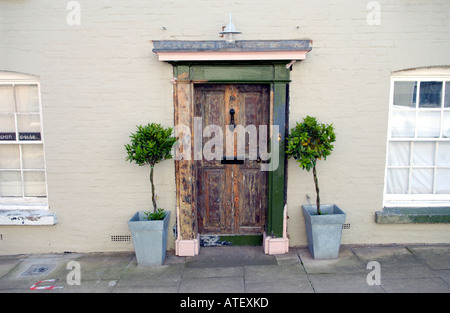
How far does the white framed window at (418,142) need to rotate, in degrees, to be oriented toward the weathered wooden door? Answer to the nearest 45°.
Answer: approximately 45° to its right

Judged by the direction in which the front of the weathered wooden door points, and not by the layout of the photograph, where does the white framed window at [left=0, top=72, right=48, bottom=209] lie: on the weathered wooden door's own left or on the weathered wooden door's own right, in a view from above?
on the weathered wooden door's own right

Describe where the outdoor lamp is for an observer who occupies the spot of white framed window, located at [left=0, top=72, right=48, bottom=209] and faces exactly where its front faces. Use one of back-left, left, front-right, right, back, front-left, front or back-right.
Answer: front-left

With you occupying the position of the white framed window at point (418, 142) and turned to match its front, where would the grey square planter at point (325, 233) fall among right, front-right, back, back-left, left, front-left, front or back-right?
front-right

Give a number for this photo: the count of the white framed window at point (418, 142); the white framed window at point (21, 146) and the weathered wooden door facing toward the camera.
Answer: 3

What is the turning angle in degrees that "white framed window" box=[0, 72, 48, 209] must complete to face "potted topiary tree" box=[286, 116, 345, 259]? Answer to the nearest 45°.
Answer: approximately 45° to its left

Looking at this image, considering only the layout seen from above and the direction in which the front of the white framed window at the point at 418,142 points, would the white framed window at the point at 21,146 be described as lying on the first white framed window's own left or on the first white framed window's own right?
on the first white framed window's own right

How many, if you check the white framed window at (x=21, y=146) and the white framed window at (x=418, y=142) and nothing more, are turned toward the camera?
2

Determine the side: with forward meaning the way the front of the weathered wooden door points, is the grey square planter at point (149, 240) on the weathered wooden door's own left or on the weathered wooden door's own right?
on the weathered wooden door's own right

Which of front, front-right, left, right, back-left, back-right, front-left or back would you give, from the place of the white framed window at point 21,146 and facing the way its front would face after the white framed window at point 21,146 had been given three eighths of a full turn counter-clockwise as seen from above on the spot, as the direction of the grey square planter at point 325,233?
right

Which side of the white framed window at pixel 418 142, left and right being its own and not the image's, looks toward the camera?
front

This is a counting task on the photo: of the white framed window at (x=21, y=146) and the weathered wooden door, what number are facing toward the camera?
2

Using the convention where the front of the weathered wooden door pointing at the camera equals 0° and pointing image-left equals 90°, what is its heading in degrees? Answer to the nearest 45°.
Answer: approximately 0°

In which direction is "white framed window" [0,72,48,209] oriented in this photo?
toward the camera

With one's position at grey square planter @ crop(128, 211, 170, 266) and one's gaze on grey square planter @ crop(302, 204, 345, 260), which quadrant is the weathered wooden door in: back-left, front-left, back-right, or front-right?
front-left

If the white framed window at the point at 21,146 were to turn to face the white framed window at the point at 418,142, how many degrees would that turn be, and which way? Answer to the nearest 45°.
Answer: approximately 45° to its left

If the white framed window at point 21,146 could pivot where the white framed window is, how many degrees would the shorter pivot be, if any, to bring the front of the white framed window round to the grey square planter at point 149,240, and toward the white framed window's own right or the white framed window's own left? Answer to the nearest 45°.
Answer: approximately 45° to the white framed window's own left

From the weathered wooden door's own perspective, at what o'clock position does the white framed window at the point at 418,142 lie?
The white framed window is roughly at 9 o'clock from the weathered wooden door.

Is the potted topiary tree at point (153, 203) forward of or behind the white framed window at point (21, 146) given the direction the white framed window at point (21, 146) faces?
forward

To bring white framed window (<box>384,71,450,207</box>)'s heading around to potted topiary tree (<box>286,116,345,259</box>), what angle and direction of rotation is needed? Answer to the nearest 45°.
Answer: approximately 45° to its right
